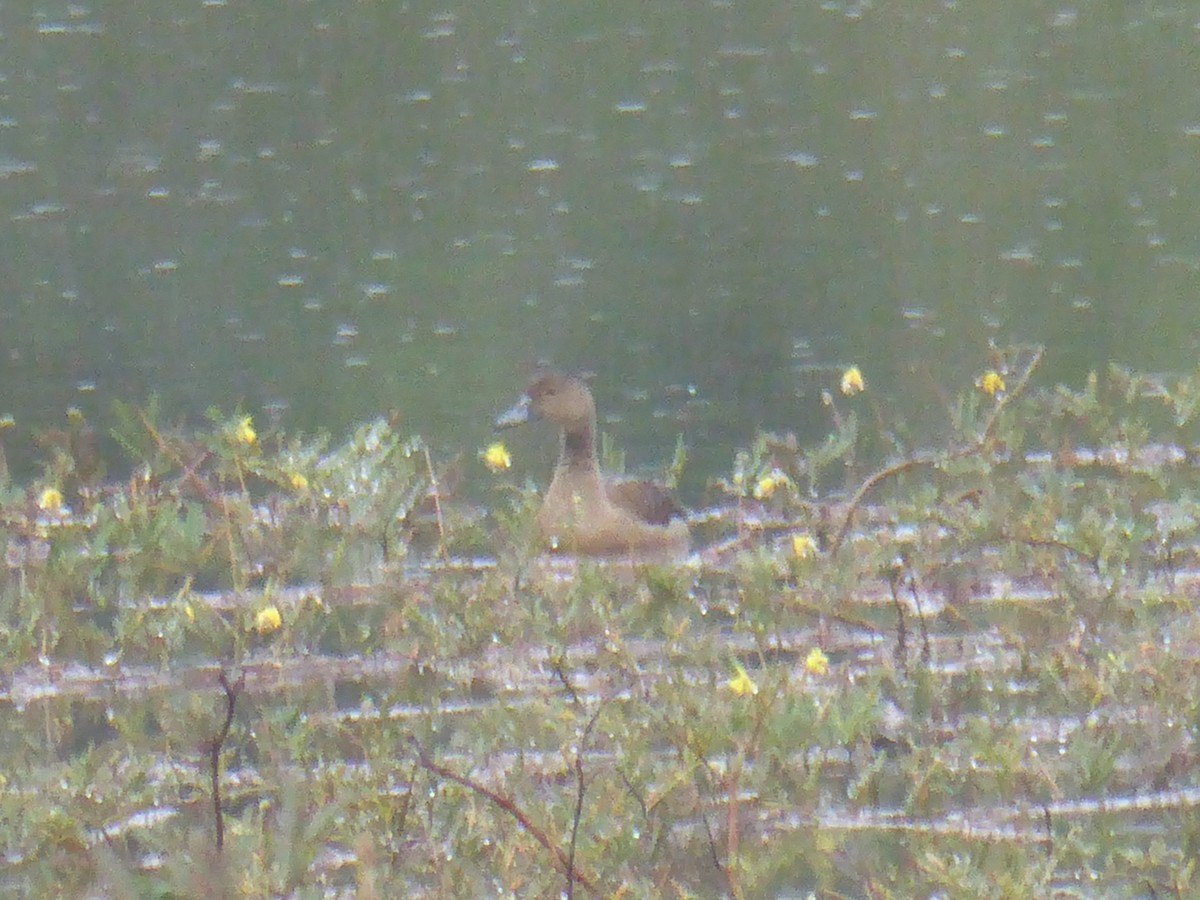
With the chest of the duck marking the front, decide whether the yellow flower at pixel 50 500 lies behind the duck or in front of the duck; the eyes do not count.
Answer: in front

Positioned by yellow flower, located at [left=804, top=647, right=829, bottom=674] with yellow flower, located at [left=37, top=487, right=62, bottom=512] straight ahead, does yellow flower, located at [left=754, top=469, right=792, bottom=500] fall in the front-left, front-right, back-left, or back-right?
front-right

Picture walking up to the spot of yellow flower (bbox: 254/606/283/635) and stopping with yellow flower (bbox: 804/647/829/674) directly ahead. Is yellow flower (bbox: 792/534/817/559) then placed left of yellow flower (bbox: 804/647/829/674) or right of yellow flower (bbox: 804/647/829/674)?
left

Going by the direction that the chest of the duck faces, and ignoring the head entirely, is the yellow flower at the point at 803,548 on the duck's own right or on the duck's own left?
on the duck's own left

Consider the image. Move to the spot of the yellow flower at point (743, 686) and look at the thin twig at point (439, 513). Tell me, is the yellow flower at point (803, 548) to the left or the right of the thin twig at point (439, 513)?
right

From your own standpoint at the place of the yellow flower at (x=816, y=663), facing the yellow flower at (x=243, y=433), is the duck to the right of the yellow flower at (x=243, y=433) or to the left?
right

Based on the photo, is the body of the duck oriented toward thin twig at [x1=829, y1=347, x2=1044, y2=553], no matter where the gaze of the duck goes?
no

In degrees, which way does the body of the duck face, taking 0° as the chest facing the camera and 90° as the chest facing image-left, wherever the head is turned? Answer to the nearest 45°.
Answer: approximately 90°

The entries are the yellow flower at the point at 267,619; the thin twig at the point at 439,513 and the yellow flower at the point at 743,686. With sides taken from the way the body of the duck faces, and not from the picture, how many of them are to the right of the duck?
0

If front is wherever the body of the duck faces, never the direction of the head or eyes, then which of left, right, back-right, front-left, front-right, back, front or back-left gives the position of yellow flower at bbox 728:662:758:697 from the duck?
left

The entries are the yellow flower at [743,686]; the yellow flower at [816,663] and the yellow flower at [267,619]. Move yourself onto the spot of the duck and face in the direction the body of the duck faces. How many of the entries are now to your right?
0

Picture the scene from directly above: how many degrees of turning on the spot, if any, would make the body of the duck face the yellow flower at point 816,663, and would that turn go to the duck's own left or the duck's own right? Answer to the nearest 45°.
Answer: approximately 90° to the duck's own left
